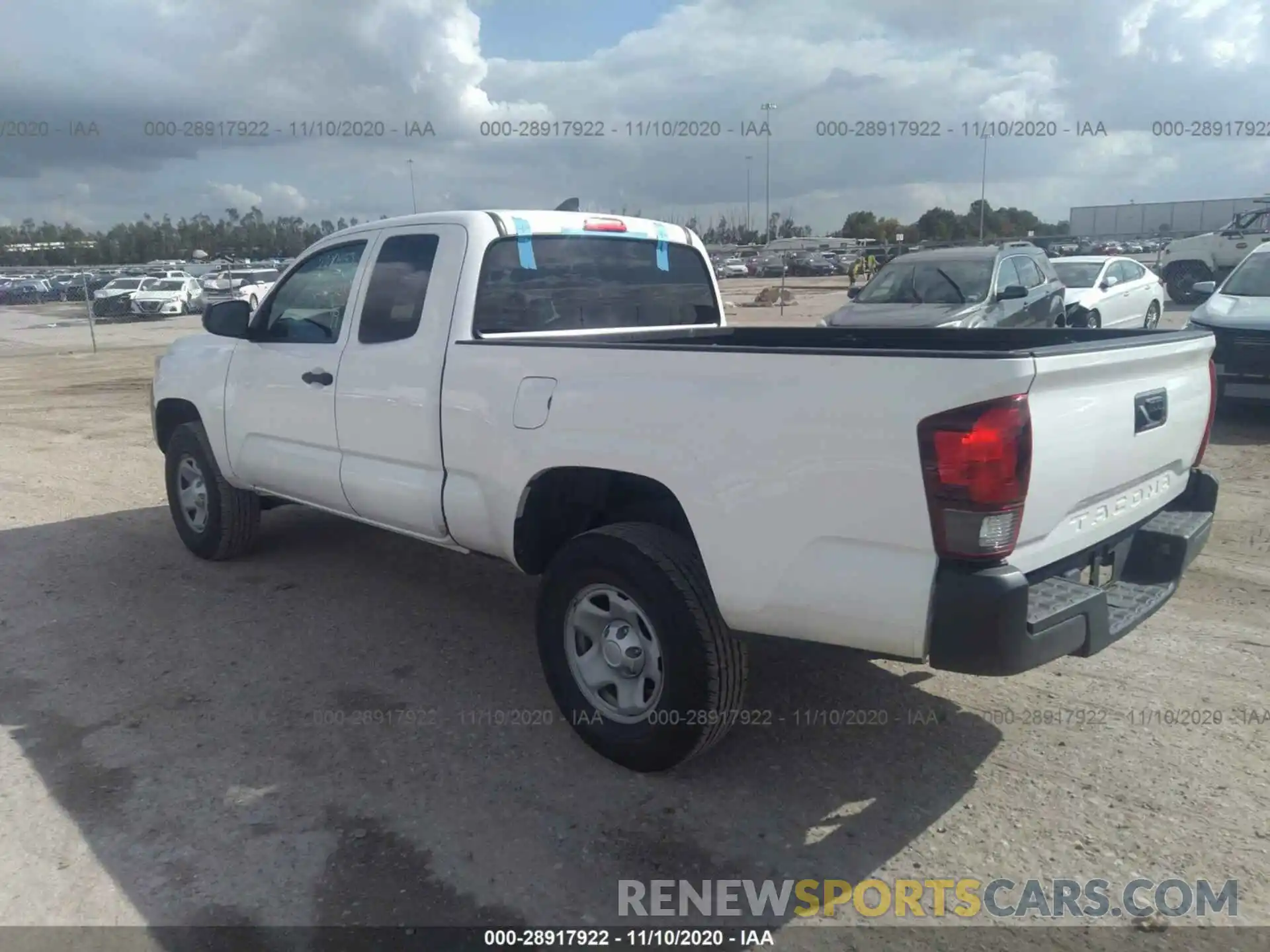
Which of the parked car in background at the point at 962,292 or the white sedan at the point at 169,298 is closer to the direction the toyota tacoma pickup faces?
the white sedan

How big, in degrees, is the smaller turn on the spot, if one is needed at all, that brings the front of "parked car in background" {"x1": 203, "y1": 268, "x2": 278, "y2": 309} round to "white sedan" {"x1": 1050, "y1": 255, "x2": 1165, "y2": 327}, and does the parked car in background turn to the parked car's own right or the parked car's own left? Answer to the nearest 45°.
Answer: approximately 90° to the parked car's own left

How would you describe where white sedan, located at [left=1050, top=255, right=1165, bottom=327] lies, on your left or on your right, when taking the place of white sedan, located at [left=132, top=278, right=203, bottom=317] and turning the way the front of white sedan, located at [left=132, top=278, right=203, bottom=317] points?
on your left

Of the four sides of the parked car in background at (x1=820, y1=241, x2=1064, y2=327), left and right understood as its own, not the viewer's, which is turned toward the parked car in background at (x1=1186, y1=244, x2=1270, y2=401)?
left

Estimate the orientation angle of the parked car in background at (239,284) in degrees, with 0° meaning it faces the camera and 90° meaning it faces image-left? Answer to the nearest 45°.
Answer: approximately 45°

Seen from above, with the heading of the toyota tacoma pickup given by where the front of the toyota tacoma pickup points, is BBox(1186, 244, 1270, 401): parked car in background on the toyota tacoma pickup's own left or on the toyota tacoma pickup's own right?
on the toyota tacoma pickup's own right

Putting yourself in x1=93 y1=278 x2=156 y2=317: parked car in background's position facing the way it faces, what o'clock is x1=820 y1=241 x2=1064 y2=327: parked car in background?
x1=820 y1=241 x2=1064 y2=327: parked car in background is roughly at 10 o'clock from x1=93 y1=278 x2=156 y2=317: parked car in background.

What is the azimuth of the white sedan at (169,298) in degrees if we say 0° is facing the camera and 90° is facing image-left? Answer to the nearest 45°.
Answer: approximately 45°
